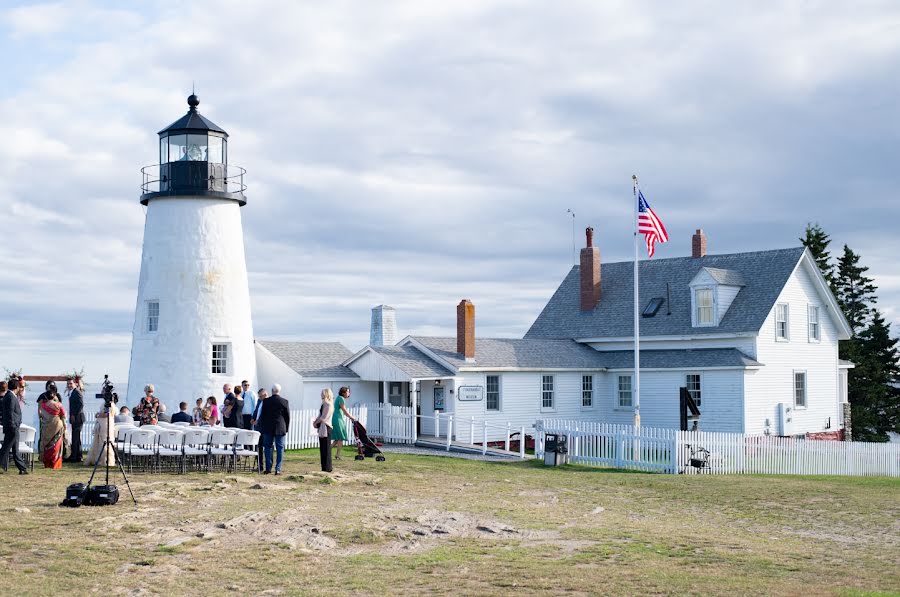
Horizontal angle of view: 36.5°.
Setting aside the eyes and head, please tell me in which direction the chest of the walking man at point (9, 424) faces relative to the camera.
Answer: to the viewer's right

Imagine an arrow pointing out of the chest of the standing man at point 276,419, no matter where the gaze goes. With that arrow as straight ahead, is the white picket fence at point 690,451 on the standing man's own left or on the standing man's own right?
on the standing man's own right

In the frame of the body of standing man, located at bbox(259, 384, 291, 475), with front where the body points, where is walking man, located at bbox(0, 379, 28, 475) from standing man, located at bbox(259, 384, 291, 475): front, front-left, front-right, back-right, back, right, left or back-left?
left

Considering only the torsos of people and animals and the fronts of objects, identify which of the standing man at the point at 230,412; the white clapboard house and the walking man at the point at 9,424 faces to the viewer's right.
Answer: the walking man at the point at 9,424

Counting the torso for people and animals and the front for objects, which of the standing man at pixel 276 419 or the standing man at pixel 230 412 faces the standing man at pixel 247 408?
the standing man at pixel 276 419

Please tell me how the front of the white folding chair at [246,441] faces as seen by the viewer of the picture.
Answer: facing away from the viewer and to the left of the viewer

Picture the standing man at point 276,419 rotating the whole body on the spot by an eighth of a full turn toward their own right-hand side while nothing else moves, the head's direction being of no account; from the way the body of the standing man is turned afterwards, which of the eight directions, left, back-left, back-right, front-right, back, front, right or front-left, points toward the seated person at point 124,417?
left
